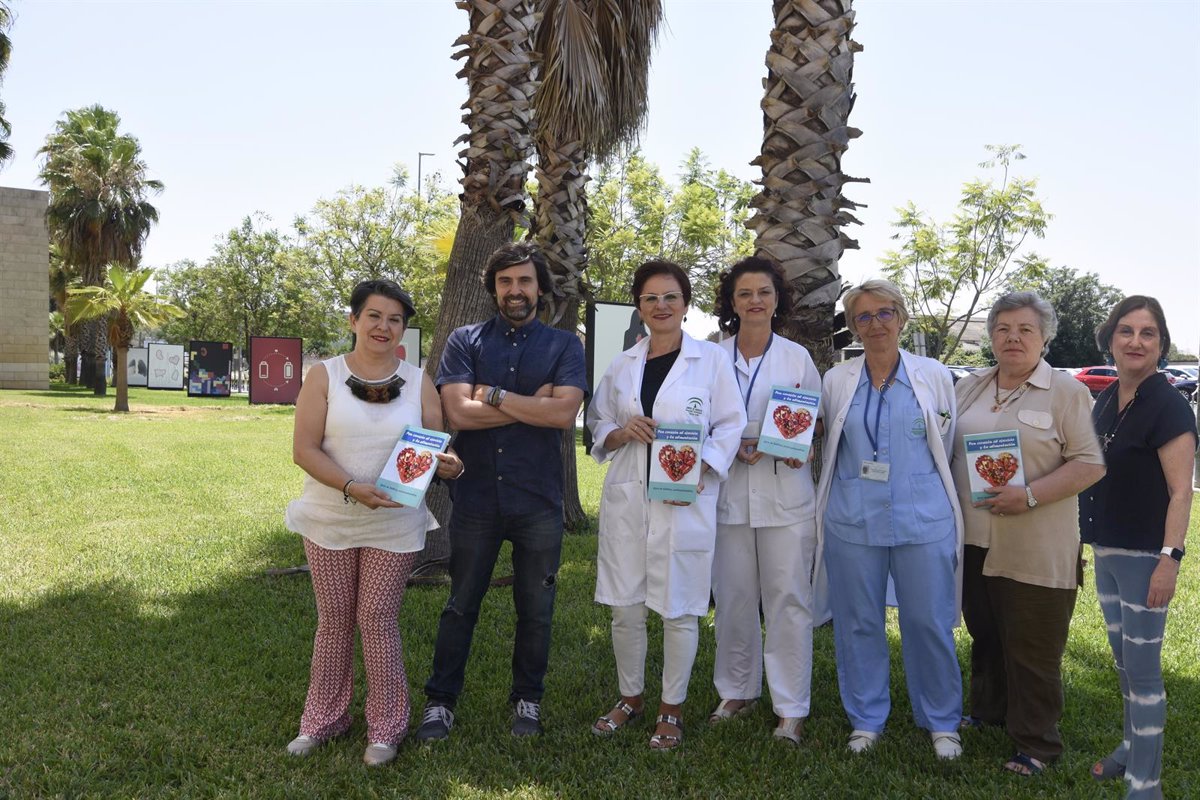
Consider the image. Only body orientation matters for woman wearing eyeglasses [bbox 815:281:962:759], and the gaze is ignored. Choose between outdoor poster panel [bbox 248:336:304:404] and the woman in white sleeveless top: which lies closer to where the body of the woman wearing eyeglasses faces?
the woman in white sleeveless top

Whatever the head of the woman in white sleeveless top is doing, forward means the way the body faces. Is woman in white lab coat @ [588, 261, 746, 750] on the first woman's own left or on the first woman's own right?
on the first woman's own left

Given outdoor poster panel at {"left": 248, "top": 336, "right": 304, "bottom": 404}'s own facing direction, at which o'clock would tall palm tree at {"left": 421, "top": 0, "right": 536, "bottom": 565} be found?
The tall palm tree is roughly at 12 o'clock from the outdoor poster panel.

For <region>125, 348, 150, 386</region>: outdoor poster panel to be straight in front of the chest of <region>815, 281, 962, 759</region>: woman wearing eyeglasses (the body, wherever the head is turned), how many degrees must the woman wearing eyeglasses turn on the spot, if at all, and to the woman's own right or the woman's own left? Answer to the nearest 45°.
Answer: approximately 135° to the woman's own right

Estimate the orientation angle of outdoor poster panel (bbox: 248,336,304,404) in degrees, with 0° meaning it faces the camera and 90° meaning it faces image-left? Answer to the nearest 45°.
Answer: approximately 0°

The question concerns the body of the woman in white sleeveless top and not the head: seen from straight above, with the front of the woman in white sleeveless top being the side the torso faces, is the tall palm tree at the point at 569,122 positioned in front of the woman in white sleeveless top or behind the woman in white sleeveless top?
behind

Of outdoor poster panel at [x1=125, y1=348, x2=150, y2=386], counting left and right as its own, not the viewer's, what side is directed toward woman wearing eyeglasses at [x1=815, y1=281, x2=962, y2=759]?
front
